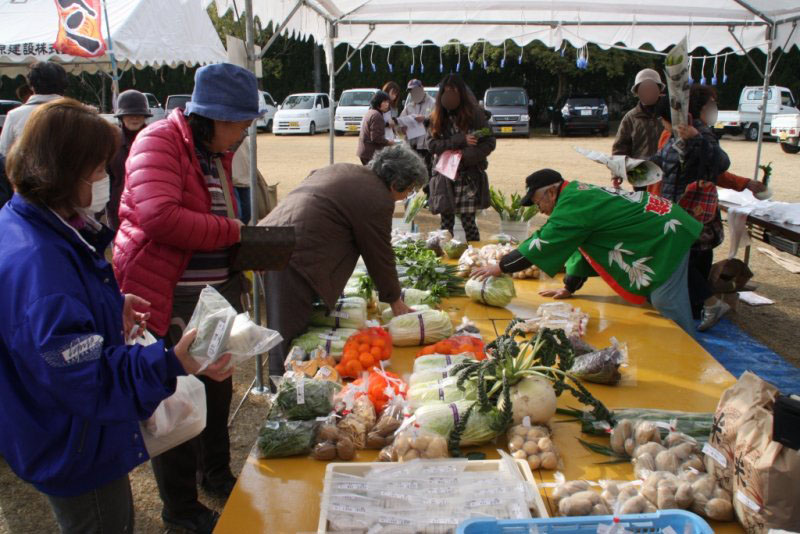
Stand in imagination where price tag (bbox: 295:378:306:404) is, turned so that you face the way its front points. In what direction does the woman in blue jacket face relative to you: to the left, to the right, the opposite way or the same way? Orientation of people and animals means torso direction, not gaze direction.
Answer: to the left

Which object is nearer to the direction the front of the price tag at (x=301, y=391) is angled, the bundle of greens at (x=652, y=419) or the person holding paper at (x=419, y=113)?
the bundle of greens

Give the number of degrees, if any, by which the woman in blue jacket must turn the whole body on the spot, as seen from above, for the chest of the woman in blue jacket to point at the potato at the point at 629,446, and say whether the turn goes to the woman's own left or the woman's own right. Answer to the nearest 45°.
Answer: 0° — they already face it

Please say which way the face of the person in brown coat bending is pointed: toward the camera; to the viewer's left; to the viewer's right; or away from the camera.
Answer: to the viewer's right

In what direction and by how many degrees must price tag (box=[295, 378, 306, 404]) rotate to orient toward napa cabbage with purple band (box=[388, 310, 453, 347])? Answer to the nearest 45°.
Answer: approximately 135° to its left

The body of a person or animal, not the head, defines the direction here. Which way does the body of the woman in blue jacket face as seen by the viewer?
to the viewer's right

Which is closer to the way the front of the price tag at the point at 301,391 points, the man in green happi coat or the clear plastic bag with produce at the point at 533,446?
the clear plastic bag with produce

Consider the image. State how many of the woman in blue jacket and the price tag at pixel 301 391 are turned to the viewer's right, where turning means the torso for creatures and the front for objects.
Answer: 1
